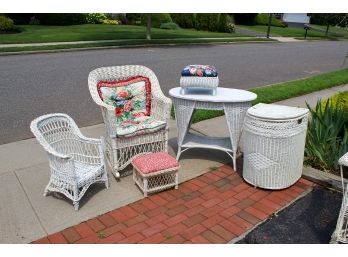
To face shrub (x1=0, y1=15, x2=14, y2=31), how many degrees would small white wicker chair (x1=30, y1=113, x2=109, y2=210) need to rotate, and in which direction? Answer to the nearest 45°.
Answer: approximately 135° to its left

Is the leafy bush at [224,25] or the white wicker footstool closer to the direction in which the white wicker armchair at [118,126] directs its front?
the white wicker footstool

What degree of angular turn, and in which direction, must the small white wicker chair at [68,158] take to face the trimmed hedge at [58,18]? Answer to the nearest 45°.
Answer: approximately 135° to its left

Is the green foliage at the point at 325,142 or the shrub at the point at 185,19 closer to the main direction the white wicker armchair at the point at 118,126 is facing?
the green foliage

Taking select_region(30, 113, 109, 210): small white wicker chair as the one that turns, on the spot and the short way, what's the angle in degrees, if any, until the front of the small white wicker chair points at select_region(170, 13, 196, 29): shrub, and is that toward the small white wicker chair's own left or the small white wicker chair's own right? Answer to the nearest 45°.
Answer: approximately 135° to the small white wicker chair's own left

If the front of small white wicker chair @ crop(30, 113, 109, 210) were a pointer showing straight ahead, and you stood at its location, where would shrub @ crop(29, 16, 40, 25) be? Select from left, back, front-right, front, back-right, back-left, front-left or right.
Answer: back-left

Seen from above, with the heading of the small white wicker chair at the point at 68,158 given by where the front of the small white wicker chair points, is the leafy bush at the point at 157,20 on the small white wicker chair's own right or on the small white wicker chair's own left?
on the small white wicker chair's own left

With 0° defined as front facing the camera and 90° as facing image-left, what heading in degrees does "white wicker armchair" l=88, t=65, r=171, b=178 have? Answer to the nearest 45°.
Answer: approximately 315°

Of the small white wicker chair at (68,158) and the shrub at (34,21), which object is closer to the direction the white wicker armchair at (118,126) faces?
the small white wicker chair

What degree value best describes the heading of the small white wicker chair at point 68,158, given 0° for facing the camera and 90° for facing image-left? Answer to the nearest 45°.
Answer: approximately 315°

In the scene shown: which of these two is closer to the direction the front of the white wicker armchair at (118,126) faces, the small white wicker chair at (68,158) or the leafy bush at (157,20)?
the small white wicker chair
